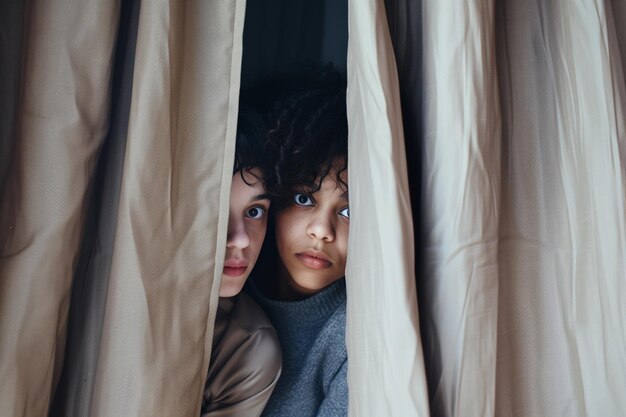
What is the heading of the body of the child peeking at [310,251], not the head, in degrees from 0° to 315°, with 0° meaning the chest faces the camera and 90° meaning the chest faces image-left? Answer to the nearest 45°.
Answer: approximately 0°
